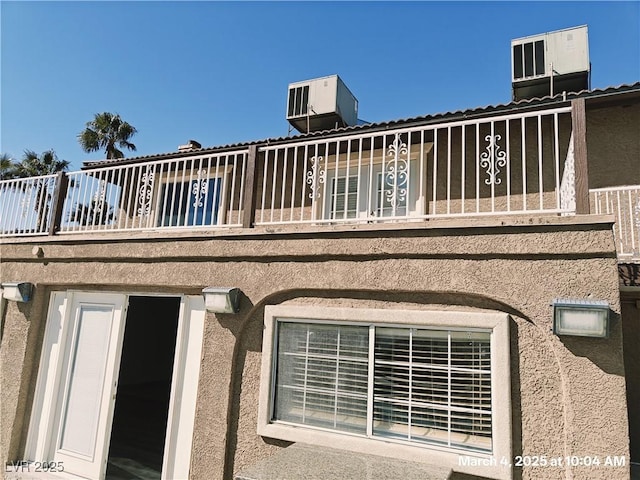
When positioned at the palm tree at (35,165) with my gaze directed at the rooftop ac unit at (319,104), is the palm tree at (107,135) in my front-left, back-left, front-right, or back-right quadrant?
front-left

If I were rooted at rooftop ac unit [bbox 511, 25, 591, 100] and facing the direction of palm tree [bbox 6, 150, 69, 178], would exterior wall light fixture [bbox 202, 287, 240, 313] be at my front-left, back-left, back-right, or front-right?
front-left

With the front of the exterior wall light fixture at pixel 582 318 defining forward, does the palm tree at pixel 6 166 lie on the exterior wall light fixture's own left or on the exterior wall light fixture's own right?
on the exterior wall light fixture's own right

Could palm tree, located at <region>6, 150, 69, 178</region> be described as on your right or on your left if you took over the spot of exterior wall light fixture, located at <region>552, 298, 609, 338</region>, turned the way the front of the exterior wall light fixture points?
on your right

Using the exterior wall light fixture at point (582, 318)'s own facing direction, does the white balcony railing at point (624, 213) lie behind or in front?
behind

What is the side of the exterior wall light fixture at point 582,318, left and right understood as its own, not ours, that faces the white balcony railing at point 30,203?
right

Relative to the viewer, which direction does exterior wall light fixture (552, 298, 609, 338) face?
toward the camera

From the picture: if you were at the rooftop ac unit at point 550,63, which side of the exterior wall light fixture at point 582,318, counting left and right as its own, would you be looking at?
back

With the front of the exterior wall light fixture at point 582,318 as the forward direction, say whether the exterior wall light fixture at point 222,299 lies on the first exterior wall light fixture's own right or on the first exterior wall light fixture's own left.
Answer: on the first exterior wall light fixture's own right

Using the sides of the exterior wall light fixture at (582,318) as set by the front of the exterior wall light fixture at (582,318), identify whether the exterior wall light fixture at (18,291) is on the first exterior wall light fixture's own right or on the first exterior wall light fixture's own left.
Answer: on the first exterior wall light fixture's own right

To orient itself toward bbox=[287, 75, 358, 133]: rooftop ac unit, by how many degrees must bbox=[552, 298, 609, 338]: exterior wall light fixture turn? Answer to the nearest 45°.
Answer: approximately 135° to its right

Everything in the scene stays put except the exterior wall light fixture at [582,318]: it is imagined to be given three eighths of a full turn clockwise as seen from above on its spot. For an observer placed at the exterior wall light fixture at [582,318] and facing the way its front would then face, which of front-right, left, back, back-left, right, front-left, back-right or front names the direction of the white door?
front-left
